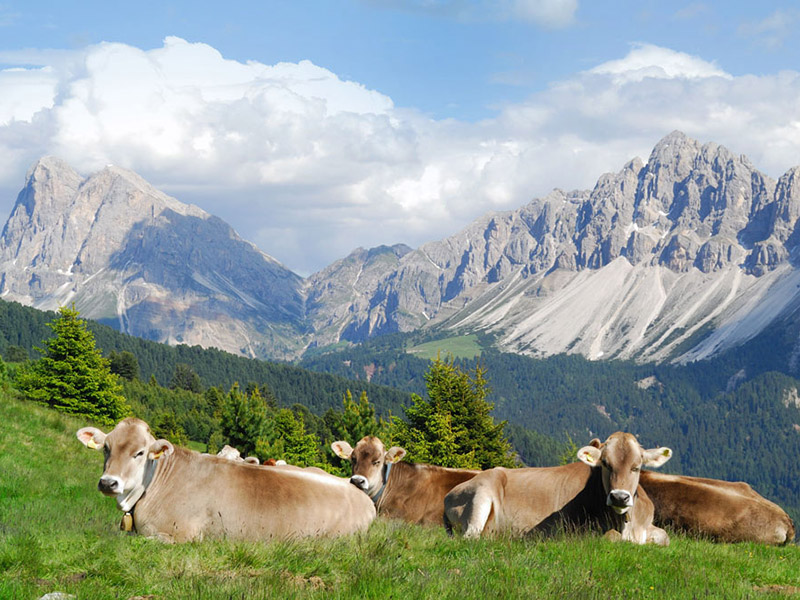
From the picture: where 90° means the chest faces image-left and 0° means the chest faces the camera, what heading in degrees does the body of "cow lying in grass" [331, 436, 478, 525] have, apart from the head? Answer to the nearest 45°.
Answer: approximately 90°

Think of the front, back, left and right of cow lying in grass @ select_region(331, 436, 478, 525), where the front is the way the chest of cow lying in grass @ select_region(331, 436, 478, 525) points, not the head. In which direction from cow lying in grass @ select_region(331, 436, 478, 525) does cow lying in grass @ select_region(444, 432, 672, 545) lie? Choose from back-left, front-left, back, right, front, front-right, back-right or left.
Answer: back-left

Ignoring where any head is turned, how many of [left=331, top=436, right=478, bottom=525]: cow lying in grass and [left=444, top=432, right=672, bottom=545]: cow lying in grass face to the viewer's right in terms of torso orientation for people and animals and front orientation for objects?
1

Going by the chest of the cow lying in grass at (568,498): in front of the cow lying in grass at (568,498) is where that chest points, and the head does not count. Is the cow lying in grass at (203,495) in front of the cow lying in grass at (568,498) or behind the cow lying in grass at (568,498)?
behind

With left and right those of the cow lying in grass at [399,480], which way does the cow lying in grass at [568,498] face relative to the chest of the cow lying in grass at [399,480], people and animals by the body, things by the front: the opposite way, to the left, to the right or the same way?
the opposite way

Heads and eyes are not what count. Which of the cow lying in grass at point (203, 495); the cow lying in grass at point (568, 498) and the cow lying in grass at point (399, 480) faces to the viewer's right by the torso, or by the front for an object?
the cow lying in grass at point (568, 498)

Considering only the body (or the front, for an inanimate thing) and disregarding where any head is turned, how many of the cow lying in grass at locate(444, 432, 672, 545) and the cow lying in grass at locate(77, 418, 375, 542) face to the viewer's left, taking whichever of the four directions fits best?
1

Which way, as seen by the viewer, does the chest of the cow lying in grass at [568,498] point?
to the viewer's right

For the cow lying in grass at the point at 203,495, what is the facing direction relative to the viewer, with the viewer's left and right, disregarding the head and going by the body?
facing to the left of the viewer

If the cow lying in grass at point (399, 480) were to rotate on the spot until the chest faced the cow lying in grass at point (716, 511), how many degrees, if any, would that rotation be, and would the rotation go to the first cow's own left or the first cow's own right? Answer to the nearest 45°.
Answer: approximately 180°
